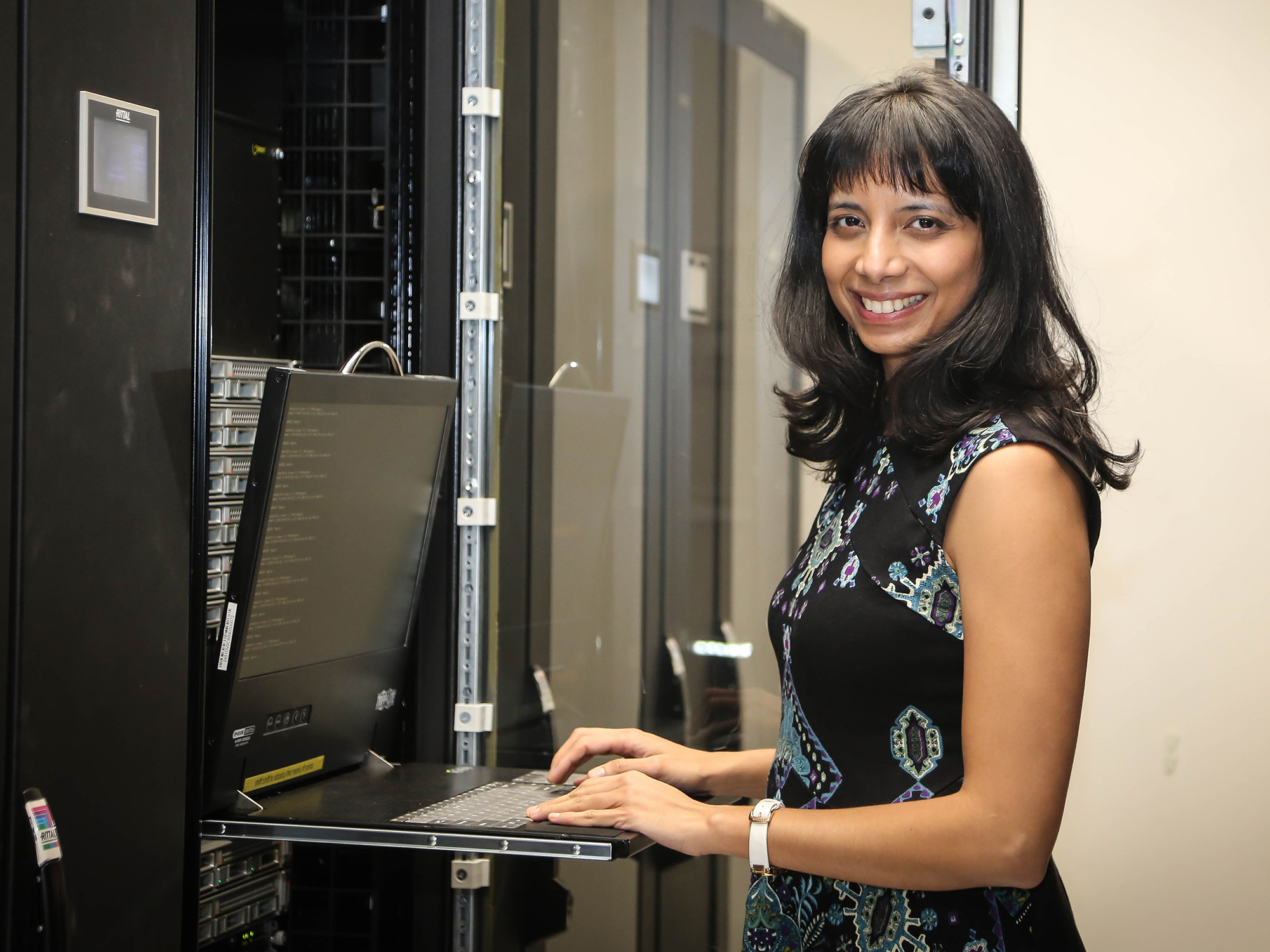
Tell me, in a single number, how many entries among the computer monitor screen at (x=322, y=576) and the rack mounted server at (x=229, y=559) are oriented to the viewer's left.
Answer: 0

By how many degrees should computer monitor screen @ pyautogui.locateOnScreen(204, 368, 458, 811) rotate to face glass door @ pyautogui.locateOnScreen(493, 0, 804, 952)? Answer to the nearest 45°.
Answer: approximately 90° to its left

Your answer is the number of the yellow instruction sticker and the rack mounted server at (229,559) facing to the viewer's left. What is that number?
0

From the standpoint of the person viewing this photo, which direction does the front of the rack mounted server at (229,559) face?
facing the viewer and to the right of the viewer

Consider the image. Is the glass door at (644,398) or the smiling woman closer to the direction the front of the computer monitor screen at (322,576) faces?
the smiling woman

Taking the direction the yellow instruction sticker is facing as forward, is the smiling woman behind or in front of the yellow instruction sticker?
in front
